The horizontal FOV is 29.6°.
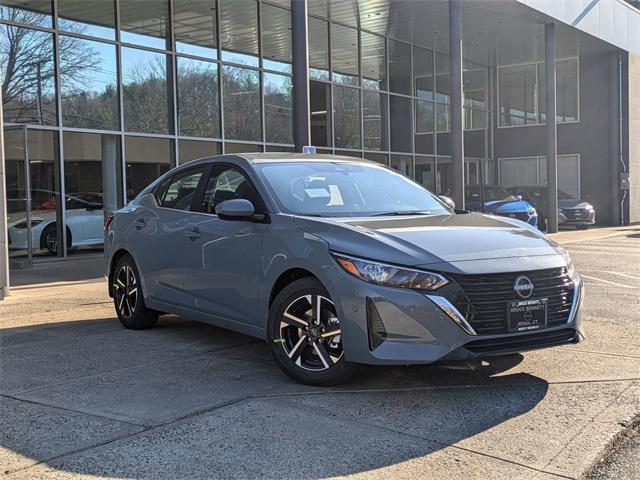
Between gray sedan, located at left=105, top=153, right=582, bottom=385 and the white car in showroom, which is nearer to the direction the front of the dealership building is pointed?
the gray sedan

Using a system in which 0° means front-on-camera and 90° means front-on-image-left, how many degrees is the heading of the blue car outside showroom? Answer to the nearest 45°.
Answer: approximately 315°

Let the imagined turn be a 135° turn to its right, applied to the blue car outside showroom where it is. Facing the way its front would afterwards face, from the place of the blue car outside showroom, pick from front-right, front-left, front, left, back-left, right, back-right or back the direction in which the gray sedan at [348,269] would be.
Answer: left

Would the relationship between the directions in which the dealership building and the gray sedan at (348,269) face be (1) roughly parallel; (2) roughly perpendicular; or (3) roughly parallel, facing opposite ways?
roughly parallel

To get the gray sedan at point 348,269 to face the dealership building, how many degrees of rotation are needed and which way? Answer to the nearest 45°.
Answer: approximately 135° to its left

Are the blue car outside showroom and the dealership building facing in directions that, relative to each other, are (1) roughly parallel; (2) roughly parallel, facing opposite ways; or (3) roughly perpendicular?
roughly parallel

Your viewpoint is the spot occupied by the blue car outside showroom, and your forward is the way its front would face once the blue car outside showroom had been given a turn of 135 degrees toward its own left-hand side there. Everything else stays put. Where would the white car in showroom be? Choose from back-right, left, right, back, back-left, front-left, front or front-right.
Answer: back-left

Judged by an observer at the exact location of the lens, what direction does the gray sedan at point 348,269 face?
facing the viewer and to the right of the viewer
